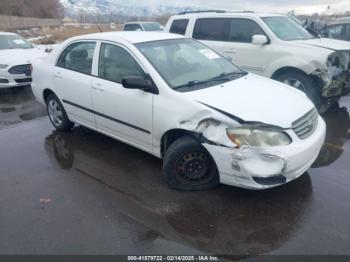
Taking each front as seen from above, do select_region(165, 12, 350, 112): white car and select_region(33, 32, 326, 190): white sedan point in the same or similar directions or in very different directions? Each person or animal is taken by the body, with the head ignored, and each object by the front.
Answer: same or similar directions

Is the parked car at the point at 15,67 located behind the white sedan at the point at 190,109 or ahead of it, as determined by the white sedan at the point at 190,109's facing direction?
behind

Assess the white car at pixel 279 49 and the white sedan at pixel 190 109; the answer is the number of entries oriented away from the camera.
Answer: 0

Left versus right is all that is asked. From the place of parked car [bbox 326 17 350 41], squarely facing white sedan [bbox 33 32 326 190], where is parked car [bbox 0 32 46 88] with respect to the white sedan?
right

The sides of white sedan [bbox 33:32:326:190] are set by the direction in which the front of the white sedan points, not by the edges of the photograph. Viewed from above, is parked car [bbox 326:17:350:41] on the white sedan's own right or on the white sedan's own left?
on the white sedan's own left

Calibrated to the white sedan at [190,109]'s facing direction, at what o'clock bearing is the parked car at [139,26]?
The parked car is roughly at 7 o'clock from the white sedan.

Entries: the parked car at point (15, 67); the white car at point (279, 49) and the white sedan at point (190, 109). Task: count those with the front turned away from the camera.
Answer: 0

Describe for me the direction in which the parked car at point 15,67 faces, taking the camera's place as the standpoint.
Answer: facing the viewer and to the right of the viewer

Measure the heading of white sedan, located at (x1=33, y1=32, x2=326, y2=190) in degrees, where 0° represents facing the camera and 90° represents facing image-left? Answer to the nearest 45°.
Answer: approximately 315°

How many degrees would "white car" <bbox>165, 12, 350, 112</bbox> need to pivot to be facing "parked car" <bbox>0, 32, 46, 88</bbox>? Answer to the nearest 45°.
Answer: approximately 135° to its right

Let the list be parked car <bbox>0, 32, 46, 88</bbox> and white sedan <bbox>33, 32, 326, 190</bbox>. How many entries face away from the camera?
0

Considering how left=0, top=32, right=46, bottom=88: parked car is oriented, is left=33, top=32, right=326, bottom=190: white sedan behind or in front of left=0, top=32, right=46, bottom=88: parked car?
in front

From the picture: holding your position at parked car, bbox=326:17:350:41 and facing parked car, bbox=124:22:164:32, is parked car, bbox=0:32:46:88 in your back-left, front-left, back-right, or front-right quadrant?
front-left
